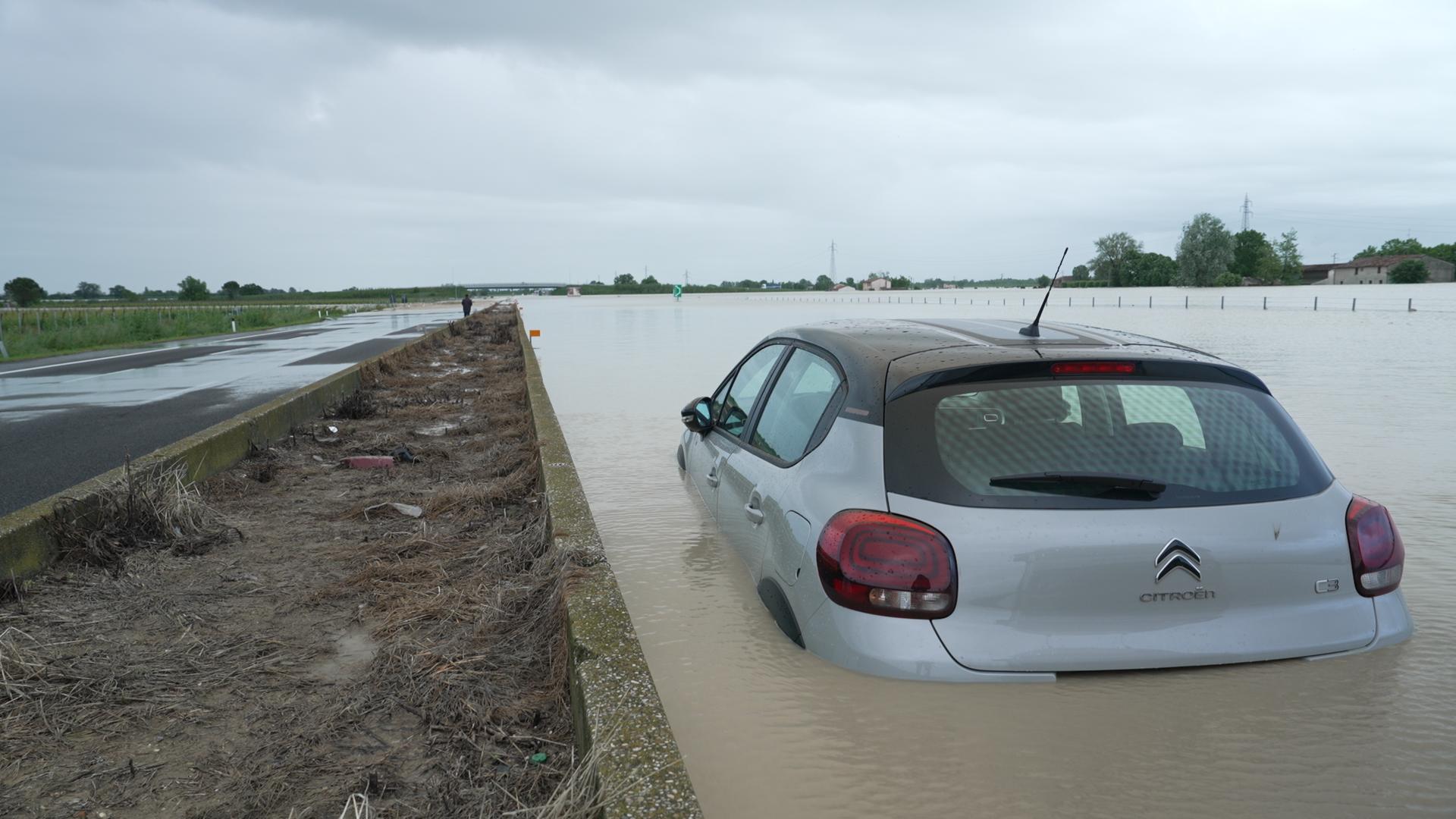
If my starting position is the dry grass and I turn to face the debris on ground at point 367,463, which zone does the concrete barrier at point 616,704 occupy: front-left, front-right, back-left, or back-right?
back-right

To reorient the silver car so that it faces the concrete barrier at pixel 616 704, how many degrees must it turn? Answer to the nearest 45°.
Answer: approximately 90° to its left

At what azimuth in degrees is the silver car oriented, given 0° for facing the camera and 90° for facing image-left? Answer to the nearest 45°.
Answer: approximately 135°
